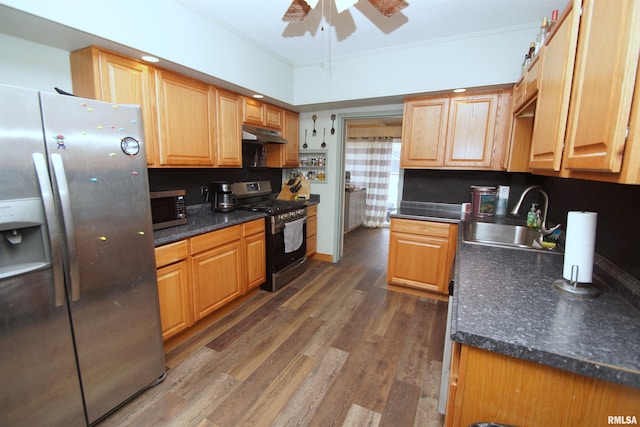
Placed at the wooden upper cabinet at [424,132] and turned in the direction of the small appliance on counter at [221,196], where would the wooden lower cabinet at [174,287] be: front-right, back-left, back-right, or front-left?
front-left

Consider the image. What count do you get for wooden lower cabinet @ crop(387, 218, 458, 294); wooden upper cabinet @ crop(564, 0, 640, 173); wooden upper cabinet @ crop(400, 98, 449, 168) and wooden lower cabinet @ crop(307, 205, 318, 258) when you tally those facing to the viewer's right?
1

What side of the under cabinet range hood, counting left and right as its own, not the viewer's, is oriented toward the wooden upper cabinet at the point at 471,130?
front

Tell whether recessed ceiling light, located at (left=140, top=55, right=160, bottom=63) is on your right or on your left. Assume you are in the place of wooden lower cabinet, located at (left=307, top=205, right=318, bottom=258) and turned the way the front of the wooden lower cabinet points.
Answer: on your right

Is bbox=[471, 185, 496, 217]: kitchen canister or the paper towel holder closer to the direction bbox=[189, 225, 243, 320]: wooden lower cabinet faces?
the paper towel holder

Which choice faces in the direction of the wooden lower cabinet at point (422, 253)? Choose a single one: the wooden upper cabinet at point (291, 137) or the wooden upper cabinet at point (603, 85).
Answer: the wooden upper cabinet at point (291, 137)

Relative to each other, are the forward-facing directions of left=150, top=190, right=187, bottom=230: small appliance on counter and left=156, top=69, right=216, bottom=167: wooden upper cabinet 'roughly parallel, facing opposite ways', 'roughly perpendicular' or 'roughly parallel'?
roughly parallel

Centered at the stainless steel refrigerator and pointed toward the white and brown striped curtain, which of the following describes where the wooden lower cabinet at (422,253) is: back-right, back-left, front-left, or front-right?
front-right

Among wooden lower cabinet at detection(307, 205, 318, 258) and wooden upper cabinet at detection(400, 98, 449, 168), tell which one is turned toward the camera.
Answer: the wooden upper cabinet

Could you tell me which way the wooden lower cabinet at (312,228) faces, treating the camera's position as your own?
facing to the right of the viewer

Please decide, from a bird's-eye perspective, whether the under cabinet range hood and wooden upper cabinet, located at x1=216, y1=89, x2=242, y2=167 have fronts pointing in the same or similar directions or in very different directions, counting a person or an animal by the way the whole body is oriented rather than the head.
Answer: same or similar directions

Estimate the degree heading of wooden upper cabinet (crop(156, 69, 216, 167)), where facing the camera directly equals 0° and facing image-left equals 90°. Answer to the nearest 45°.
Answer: approximately 315°

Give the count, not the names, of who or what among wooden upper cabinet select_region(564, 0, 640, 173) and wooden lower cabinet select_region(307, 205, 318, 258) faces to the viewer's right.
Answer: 1

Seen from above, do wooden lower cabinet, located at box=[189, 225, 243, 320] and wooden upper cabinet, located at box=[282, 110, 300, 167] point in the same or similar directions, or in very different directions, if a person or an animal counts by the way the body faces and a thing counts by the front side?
same or similar directions

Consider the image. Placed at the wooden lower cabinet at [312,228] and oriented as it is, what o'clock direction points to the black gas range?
The black gas range is roughly at 4 o'clock from the wooden lower cabinet.

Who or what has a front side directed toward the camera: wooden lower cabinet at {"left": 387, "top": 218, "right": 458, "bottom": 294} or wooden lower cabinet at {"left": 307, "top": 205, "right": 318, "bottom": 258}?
wooden lower cabinet at {"left": 387, "top": 218, "right": 458, "bottom": 294}

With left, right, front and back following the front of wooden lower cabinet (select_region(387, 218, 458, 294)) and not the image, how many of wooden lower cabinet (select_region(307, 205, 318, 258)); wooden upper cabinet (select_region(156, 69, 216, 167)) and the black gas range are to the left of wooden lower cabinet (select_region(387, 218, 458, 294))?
0

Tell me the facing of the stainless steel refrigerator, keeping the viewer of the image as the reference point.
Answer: facing the viewer and to the right of the viewer

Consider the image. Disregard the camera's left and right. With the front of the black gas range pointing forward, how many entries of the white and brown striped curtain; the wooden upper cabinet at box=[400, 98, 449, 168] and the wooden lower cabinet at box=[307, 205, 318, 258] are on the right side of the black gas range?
0

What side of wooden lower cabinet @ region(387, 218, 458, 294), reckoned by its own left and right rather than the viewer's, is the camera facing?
front

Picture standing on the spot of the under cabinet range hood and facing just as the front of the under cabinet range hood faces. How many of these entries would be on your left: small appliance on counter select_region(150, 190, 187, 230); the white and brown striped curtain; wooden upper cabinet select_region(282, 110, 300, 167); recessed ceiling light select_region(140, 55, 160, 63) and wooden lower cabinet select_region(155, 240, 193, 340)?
2
